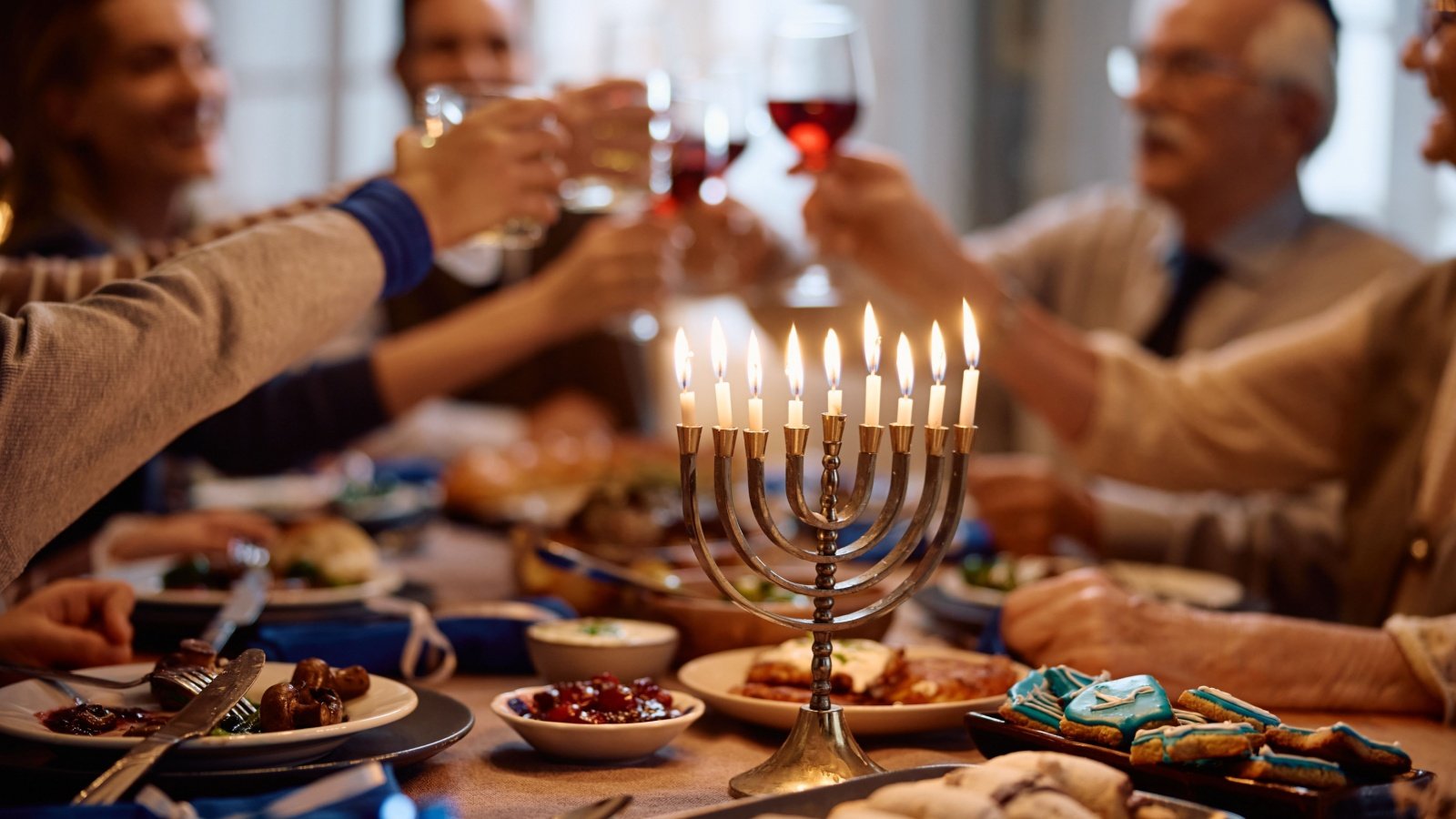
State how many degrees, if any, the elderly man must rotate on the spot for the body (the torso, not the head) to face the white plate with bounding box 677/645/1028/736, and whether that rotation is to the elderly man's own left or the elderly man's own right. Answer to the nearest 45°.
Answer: approximately 45° to the elderly man's own left

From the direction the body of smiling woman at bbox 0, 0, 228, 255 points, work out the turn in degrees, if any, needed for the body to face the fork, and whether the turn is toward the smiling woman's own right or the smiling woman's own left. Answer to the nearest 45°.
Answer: approximately 45° to the smiling woman's own right

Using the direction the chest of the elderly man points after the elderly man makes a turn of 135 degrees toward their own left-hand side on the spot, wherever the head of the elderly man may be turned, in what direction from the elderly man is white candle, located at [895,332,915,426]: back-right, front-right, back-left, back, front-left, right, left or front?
right

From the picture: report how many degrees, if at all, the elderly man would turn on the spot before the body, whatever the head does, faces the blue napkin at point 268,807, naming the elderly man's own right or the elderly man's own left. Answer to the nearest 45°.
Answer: approximately 45° to the elderly man's own left

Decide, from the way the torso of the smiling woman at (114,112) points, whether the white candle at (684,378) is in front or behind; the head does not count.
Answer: in front

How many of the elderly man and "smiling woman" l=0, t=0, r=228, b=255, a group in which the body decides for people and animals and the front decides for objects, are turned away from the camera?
0
